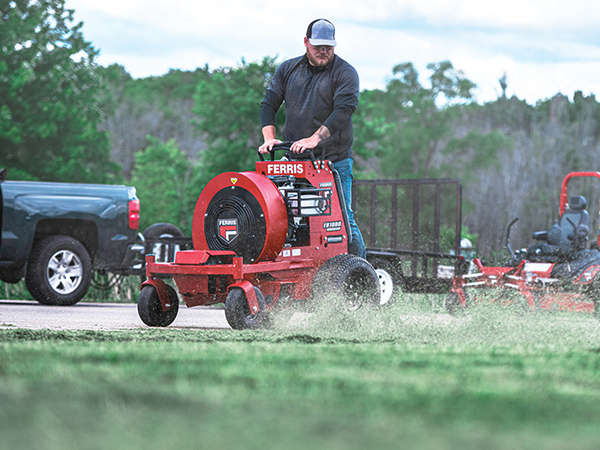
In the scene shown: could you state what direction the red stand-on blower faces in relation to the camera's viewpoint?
facing the viewer and to the left of the viewer

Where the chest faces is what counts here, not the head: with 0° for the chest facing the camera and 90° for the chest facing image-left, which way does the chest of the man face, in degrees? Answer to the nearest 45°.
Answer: approximately 45°

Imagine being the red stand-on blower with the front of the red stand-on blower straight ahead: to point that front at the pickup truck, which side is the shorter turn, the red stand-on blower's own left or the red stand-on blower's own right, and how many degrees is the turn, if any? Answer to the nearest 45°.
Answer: approximately 90° to the red stand-on blower's own right

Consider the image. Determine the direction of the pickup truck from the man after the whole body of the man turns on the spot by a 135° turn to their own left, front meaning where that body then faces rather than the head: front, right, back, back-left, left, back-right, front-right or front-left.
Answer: back-left

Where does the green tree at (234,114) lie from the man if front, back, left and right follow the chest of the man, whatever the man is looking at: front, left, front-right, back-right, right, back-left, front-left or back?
back-right

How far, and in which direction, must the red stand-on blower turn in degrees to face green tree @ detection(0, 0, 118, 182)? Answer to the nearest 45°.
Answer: approximately 135° to its right

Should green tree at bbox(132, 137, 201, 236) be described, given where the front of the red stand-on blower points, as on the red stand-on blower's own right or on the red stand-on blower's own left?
on the red stand-on blower's own right
